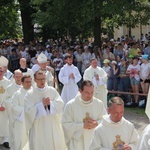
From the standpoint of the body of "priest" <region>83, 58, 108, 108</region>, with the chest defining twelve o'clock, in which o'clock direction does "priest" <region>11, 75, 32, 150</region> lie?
"priest" <region>11, 75, 32, 150</region> is roughly at 1 o'clock from "priest" <region>83, 58, 108, 108</region>.

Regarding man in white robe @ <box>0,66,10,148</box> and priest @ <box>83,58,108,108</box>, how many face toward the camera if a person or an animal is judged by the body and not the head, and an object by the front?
2

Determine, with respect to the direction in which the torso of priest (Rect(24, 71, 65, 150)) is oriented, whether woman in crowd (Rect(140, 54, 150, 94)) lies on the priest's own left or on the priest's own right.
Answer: on the priest's own left

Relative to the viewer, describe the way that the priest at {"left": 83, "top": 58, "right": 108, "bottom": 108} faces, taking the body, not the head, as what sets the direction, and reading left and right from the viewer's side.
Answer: facing the viewer

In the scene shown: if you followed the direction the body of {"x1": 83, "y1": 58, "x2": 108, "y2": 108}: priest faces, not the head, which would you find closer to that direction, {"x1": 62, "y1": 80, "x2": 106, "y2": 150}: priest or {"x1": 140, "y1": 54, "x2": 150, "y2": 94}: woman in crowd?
the priest

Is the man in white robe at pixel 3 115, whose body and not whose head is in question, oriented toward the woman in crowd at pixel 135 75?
no

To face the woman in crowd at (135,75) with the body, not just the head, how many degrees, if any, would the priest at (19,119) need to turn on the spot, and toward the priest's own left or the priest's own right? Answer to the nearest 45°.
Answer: approximately 90° to the priest's own left

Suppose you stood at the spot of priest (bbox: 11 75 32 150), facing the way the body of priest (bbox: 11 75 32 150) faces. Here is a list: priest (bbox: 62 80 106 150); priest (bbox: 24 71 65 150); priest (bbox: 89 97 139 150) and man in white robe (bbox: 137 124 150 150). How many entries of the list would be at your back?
0

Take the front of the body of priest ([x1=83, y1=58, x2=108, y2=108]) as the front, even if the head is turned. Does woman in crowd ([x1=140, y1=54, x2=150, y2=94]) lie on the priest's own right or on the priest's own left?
on the priest's own left

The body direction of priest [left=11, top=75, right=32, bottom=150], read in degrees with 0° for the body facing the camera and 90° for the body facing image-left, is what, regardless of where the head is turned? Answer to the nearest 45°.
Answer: approximately 315°

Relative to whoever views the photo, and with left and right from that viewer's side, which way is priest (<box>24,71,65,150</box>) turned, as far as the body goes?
facing the viewer and to the right of the viewer

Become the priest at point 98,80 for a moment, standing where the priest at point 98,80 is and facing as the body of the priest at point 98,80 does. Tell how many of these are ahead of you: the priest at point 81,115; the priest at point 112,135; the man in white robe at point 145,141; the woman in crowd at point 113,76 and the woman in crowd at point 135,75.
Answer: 3

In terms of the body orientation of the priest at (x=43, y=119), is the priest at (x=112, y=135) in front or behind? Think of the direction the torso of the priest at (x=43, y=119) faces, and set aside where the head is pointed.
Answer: in front

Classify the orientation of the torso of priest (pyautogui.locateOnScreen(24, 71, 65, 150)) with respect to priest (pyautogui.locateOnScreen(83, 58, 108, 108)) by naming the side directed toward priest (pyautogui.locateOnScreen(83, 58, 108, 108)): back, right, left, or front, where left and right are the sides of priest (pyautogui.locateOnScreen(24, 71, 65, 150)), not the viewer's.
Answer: left

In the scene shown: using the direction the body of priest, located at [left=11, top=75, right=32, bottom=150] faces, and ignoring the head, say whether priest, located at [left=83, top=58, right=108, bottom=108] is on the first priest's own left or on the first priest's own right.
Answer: on the first priest's own left

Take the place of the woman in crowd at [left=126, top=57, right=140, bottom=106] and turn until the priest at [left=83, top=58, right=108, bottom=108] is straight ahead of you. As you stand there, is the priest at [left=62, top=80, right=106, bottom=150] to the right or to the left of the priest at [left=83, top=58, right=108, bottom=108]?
left

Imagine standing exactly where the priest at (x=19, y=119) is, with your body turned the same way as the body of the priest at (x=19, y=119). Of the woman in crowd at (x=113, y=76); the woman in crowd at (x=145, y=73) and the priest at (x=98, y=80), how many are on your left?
3
